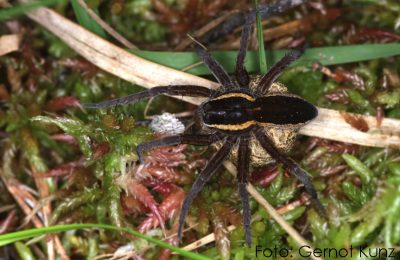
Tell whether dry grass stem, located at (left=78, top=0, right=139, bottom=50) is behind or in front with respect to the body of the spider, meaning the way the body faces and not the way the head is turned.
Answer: in front

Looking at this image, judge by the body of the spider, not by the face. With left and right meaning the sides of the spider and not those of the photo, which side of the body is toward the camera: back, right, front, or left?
left

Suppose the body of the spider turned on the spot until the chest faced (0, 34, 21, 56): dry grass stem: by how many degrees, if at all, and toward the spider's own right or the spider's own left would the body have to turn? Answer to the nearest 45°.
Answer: approximately 45° to the spider's own right

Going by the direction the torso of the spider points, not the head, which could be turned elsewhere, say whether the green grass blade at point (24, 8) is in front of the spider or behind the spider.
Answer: in front
